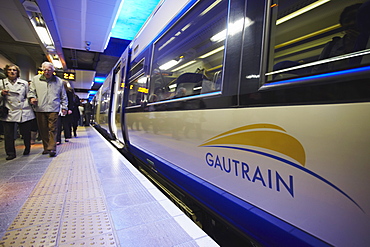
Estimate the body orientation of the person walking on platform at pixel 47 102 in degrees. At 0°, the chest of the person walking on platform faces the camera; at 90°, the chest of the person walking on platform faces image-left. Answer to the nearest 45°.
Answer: approximately 0°

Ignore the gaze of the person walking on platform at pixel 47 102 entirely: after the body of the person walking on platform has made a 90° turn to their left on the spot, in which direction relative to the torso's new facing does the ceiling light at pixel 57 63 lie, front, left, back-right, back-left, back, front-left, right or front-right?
left

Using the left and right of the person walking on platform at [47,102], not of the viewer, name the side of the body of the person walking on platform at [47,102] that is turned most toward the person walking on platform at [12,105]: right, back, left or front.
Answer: right
